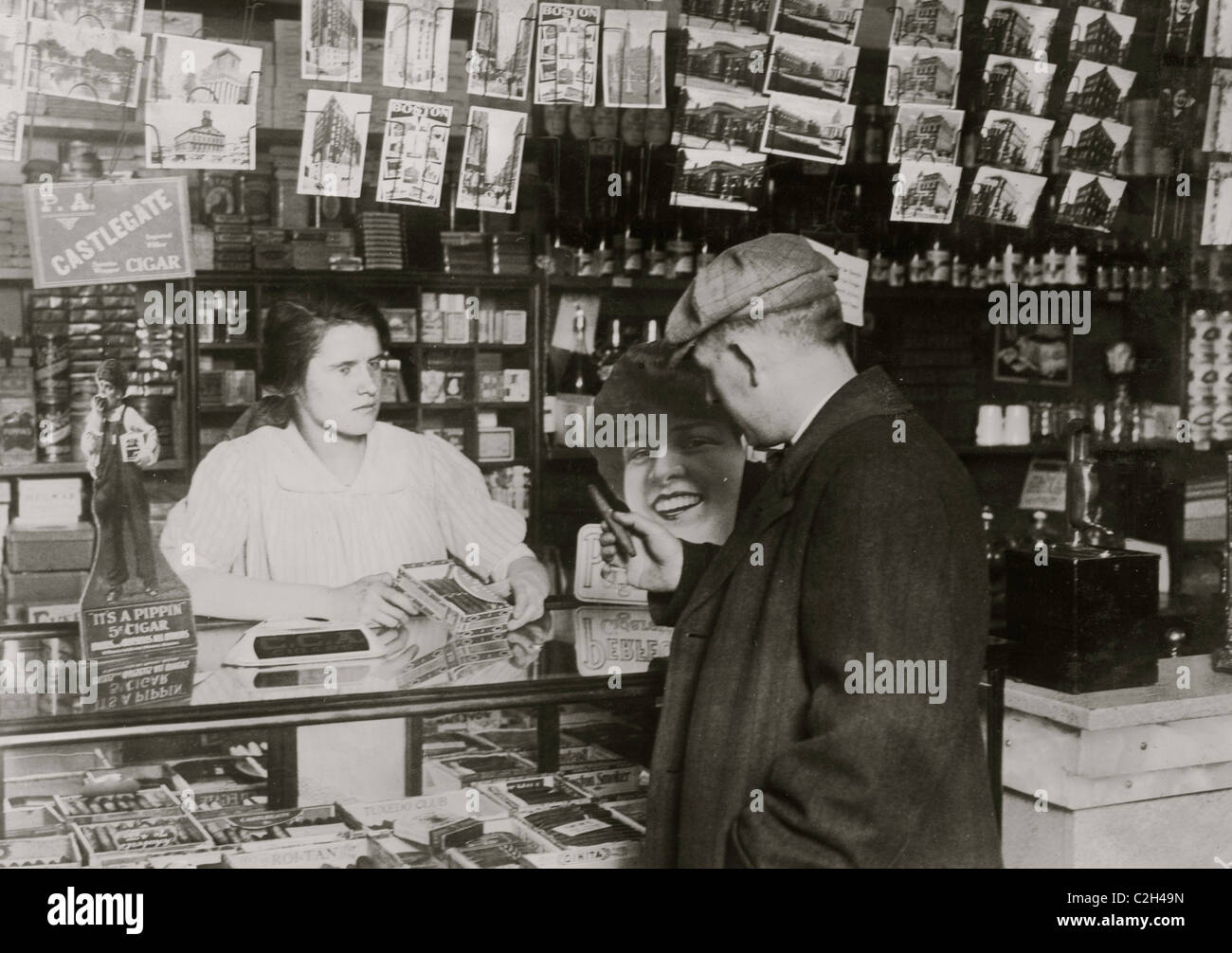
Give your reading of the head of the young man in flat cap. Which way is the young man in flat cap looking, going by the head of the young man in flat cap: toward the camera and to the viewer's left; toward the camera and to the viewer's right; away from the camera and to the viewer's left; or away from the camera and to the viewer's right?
away from the camera and to the viewer's left

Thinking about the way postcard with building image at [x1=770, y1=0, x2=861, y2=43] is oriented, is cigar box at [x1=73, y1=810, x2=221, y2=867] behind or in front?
in front

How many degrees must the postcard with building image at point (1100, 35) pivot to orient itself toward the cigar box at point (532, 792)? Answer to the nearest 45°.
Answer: approximately 45° to its right

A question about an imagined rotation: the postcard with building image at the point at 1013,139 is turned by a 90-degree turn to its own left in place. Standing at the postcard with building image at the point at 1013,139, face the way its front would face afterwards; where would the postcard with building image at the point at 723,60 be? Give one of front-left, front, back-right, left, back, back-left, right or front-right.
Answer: back-right

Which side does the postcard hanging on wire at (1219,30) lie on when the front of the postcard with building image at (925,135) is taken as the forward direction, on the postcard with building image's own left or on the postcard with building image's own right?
on the postcard with building image's own left

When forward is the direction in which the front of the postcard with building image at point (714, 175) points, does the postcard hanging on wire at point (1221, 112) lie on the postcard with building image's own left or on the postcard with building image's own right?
on the postcard with building image's own left

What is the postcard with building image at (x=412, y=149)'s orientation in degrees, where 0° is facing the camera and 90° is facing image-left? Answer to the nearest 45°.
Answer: approximately 0°

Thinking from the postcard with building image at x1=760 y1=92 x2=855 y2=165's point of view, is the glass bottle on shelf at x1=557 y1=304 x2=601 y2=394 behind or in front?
behind
